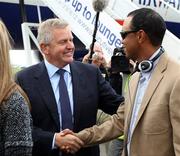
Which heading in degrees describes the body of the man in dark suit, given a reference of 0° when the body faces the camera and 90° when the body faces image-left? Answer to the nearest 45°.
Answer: approximately 315°

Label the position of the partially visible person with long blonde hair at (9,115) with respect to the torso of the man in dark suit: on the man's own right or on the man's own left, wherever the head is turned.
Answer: on the man's own right

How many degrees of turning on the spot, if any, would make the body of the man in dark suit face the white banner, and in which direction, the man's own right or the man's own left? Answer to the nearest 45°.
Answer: approximately 135° to the man's own left
